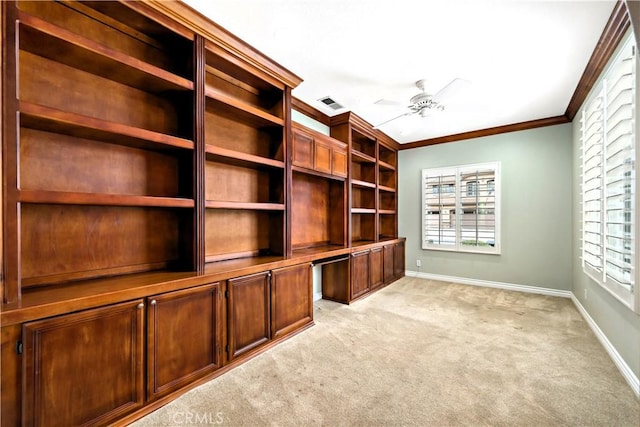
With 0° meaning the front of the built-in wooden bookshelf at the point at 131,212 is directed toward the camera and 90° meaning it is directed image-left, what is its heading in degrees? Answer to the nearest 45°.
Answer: approximately 315°

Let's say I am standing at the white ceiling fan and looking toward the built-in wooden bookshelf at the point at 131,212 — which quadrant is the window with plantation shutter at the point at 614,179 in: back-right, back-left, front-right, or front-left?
back-left

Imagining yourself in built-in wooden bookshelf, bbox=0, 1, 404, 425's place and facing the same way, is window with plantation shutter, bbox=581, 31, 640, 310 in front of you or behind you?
in front

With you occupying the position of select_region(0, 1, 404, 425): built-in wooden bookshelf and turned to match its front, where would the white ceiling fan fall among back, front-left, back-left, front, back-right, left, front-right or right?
front-left

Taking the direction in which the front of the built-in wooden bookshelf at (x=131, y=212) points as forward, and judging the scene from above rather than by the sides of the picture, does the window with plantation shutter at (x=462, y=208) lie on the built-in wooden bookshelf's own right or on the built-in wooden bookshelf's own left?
on the built-in wooden bookshelf's own left
